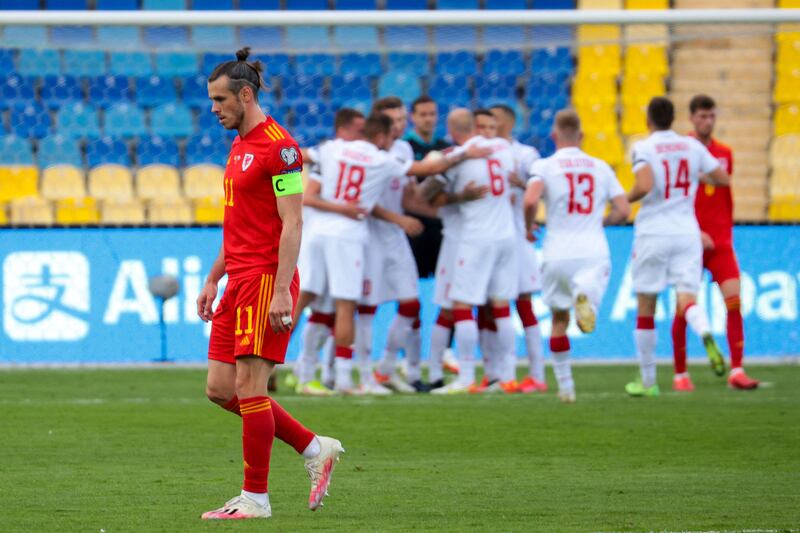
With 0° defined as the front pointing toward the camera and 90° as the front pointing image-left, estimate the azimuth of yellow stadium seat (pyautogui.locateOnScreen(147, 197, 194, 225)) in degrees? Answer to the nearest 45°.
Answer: approximately 0°

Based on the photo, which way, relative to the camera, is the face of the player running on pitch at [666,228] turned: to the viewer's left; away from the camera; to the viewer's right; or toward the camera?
away from the camera

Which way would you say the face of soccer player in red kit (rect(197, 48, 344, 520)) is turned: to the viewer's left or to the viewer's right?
to the viewer's left

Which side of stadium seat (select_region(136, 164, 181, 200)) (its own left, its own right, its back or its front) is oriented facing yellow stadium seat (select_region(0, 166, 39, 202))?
right

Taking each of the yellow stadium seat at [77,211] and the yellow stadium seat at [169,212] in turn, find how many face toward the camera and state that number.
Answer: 2

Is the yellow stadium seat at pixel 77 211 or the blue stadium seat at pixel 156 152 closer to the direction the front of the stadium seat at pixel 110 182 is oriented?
the yellow stadium seat
